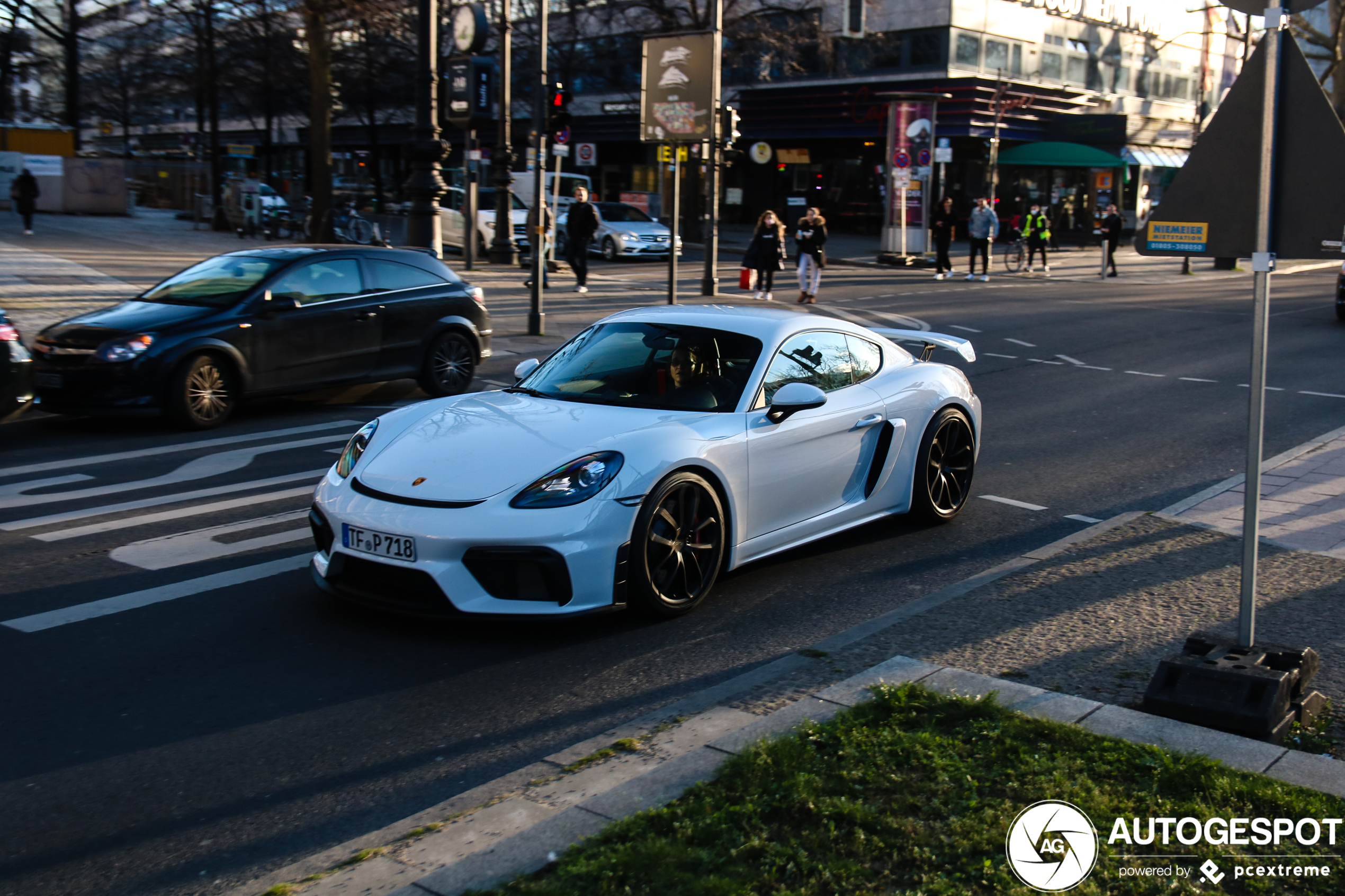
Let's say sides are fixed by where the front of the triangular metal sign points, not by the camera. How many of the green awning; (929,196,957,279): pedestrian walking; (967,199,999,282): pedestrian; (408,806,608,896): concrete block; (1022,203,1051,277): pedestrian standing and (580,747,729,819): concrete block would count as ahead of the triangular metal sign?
4

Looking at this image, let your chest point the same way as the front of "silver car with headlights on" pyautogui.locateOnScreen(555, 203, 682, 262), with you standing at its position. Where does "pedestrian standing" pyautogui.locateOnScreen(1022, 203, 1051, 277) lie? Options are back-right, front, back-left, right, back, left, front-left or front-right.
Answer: front-left

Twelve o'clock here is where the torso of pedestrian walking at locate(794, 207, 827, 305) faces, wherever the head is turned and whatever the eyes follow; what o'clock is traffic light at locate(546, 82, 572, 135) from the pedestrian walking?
The traffic light is roughly at 2 o'clock from the pedestrian walking.

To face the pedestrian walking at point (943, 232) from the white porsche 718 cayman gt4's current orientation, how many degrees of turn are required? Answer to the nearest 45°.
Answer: approximately 135° to its right

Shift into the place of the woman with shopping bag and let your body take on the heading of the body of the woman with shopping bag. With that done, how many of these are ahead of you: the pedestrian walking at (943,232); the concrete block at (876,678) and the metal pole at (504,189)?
1

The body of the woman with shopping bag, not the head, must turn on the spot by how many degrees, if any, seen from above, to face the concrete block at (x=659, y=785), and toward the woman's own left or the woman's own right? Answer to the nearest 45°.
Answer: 0° — they already face it

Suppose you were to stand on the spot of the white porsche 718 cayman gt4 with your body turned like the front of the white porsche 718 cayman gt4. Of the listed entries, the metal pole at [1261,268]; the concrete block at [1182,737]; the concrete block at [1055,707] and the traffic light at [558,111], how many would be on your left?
3

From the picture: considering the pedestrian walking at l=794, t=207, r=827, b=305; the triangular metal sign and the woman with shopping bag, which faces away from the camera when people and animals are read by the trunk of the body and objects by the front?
the triangular metal sign

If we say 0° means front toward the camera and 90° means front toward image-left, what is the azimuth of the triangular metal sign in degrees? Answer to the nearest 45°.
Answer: approximately 180°

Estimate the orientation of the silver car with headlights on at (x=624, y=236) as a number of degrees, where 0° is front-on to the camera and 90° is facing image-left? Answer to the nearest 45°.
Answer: approximately 315°
